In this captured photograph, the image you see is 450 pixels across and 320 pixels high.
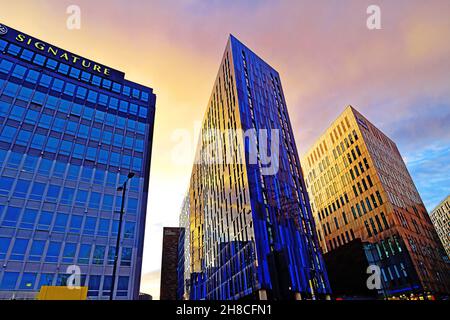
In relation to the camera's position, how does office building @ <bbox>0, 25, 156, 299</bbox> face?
facing the viewer and to the right of the viewer
